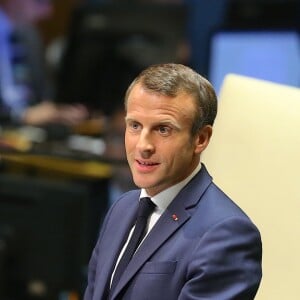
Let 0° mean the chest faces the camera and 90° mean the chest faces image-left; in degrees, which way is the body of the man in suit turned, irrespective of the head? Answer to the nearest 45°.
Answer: approximately 45°

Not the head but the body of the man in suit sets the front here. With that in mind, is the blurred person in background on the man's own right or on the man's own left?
on the man's own right

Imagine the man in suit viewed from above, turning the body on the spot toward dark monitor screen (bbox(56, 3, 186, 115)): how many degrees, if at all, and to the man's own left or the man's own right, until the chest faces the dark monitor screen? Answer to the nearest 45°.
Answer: approximately 135° to the man's own right

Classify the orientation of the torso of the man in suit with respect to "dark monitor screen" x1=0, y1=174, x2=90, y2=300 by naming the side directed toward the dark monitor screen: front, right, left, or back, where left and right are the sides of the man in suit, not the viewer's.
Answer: right
